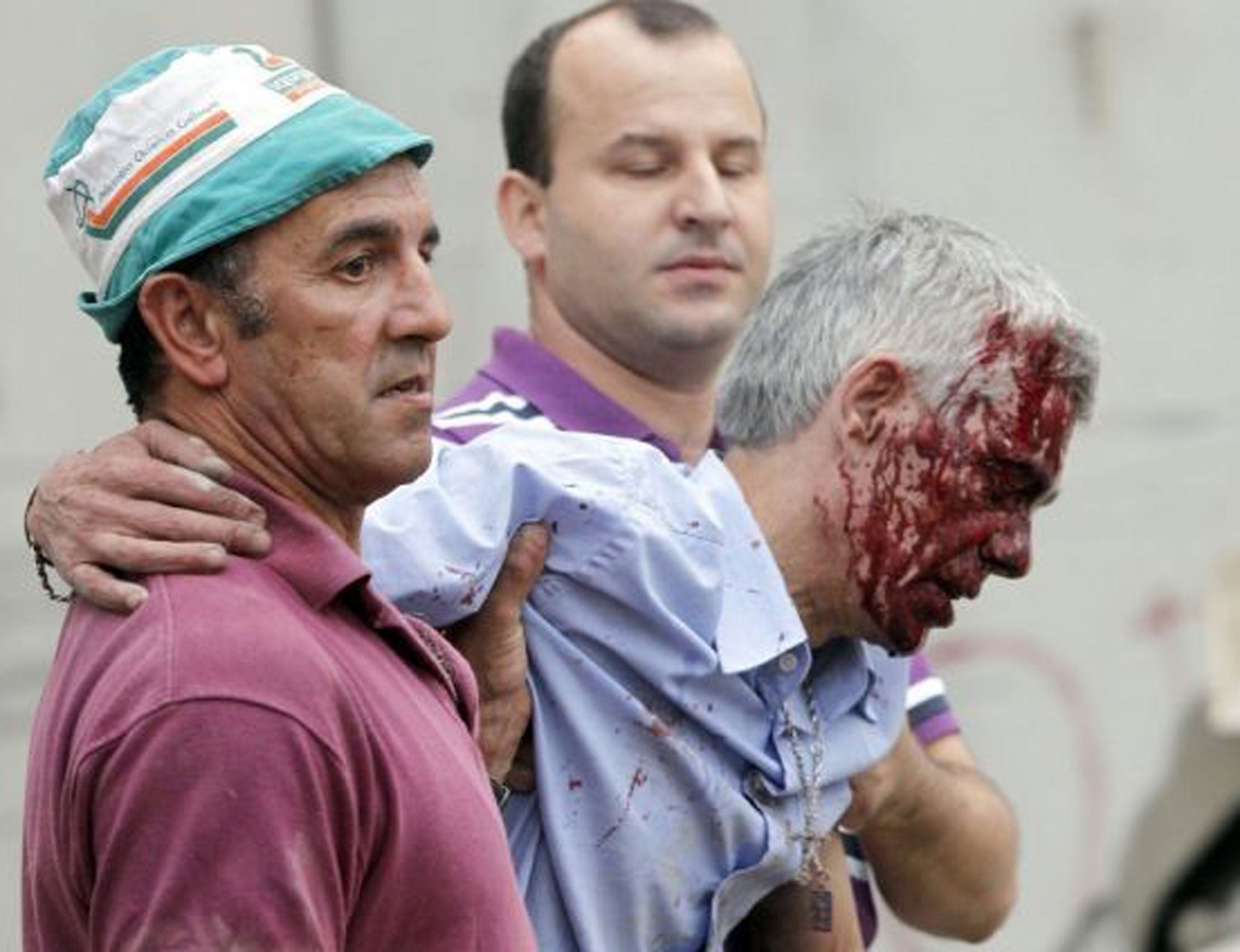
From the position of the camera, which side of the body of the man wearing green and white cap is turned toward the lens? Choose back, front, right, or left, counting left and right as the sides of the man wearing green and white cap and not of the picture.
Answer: right

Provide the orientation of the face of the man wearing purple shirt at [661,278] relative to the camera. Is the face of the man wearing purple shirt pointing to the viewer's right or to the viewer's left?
to the viewer's right

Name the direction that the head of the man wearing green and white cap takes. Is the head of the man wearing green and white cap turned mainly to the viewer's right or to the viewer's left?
to the viewer's right
